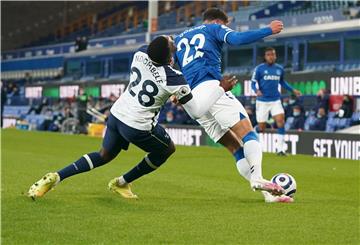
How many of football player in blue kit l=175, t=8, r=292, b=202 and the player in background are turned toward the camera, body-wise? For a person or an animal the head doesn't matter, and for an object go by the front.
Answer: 1

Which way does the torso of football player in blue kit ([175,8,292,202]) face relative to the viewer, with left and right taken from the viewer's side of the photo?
facing away from the viewer and to the right of the viewer

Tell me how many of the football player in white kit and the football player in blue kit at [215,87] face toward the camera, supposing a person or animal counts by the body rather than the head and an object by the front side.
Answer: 0

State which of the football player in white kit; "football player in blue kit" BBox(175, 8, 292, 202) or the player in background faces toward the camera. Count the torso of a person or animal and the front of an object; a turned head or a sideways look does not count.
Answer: the player in background

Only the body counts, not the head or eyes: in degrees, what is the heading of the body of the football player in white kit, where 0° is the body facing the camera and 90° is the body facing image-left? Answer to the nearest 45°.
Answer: approximately 225°

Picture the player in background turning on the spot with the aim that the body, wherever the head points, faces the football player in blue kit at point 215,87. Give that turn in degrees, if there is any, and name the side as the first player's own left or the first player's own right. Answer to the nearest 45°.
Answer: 0° — they already face them

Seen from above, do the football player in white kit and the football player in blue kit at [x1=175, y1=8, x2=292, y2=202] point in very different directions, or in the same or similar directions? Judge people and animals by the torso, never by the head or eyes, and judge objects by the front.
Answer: same or similar directions

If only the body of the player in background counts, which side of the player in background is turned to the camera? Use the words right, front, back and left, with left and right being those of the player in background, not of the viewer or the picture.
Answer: front

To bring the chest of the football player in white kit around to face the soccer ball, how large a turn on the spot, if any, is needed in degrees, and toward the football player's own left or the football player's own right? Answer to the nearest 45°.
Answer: approximately 45° to the football player's own right

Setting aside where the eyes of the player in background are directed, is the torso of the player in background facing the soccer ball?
yes

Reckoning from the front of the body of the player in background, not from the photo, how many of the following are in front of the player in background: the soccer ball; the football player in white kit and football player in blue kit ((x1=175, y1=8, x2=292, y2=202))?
3

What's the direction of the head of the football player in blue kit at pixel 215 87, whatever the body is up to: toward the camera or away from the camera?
away from the camera

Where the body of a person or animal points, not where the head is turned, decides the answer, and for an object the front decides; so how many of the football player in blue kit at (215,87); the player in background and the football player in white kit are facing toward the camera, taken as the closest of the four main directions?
1
